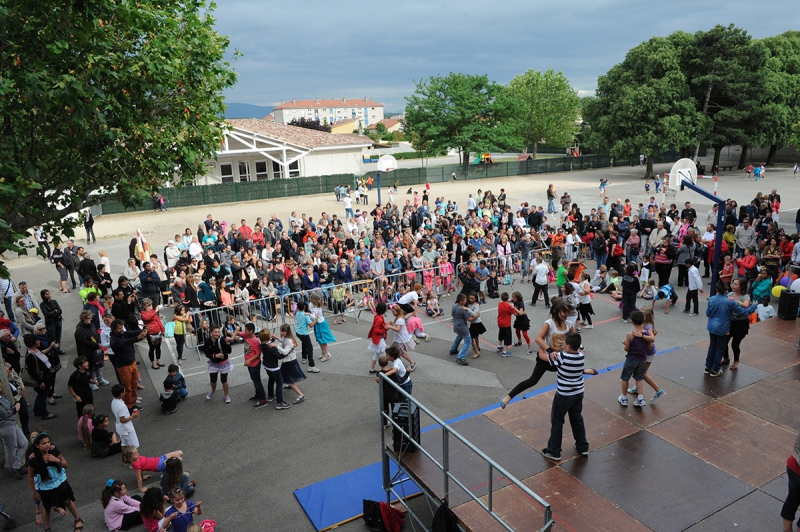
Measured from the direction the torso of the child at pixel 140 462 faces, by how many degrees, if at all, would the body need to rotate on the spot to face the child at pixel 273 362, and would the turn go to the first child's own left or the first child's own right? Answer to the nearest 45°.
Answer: approximately 45° to the first child's own left

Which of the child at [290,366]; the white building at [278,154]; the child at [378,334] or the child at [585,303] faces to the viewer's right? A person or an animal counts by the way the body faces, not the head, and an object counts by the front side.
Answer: the child at [378,334]

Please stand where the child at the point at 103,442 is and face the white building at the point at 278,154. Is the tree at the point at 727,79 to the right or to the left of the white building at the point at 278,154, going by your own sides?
right

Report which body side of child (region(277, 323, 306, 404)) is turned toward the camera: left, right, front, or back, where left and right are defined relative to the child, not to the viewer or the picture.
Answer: left

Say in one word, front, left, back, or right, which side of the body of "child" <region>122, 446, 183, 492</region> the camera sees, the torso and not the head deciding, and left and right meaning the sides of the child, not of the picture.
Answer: right
